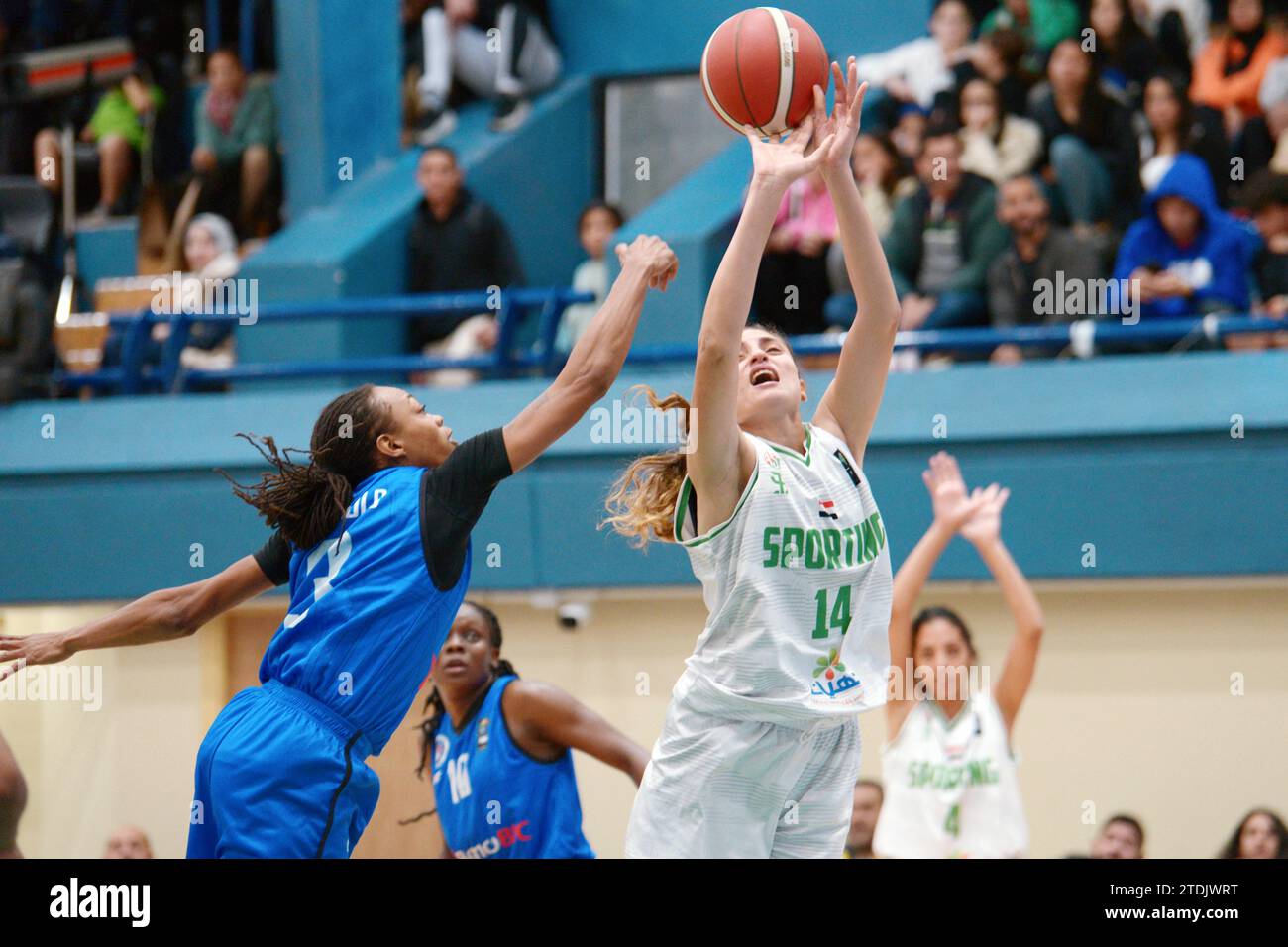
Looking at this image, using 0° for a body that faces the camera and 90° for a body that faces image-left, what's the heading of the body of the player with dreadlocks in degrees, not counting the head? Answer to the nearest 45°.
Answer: approximately 225°

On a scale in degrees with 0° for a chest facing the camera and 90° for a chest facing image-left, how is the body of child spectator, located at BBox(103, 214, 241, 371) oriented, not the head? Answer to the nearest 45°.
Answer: approximately 45°

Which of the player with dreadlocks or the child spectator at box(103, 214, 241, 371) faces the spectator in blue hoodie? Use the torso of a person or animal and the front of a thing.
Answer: the player with dreadlocks

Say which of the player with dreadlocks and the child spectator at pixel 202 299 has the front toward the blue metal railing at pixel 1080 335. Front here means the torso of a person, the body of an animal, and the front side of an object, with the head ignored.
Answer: the player with dreadlocks

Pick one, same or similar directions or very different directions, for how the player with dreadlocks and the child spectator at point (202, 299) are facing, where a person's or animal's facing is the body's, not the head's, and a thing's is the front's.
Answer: very different directions

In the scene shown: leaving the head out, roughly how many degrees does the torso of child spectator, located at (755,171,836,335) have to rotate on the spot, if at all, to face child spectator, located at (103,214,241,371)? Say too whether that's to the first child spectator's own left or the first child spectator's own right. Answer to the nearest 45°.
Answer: approximately 90° to the first child spectator's own right

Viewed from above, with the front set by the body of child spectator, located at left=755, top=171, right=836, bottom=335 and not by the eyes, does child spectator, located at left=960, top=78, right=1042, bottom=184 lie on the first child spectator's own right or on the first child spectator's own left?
on the first child spectator's own left
